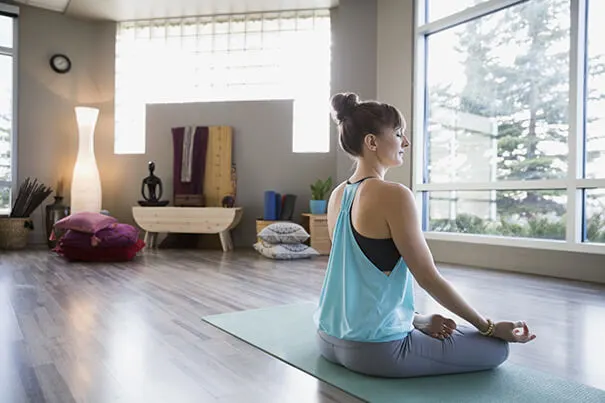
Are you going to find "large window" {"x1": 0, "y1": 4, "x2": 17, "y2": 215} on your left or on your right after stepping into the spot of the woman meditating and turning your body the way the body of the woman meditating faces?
on your left

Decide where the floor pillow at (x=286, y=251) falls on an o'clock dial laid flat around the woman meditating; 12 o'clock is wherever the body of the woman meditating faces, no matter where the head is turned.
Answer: The floor pillow is roughly at 10 o'clock from the woman meditating.

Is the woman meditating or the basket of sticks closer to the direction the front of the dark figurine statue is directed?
the woman meditating

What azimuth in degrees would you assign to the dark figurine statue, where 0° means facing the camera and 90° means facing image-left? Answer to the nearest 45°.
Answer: approximately 0°

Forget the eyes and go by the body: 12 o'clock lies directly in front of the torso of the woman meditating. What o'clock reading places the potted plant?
The potted plant is roughly at 10 o'clock from the woman meditating.

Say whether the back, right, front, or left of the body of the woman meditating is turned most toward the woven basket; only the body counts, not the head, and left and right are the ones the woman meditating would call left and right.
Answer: left

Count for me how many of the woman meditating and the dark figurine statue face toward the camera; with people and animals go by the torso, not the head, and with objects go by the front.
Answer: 1

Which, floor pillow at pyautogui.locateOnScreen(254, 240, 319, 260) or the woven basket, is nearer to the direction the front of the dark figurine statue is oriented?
the floor pillow

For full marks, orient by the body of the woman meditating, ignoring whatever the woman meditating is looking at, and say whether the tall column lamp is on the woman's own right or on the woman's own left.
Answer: on the woman's own left

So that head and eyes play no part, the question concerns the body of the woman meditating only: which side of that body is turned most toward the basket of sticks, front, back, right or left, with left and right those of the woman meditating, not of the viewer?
left

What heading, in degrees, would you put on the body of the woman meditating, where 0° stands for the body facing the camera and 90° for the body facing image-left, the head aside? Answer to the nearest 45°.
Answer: approximately 225°

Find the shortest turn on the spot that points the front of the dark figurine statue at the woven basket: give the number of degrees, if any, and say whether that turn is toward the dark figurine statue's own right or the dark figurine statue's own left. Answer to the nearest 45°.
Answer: approximately 90° to the dark figurine statue's own right

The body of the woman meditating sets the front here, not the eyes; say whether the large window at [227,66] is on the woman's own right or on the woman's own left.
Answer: on the woman's own left

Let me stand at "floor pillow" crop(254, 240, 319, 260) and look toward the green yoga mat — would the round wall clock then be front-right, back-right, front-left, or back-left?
back-right

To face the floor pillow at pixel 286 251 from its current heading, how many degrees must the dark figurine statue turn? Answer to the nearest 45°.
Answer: approximately 45° to its left
